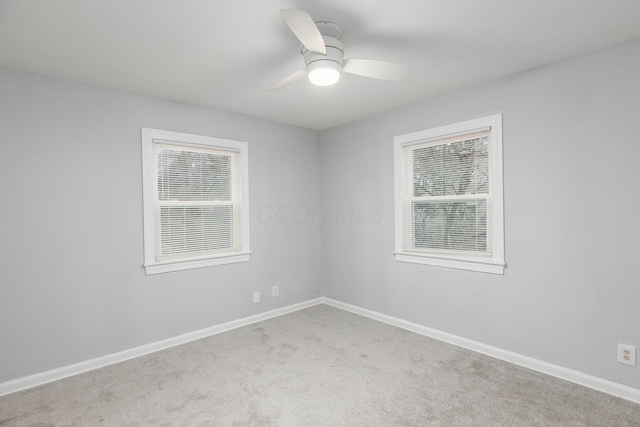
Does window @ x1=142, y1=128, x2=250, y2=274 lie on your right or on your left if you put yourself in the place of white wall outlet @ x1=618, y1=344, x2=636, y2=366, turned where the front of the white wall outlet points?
on your right

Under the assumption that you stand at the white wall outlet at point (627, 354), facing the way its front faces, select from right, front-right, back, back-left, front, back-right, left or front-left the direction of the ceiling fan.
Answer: front-right

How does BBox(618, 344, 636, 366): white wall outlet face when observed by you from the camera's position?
facing the viewer
